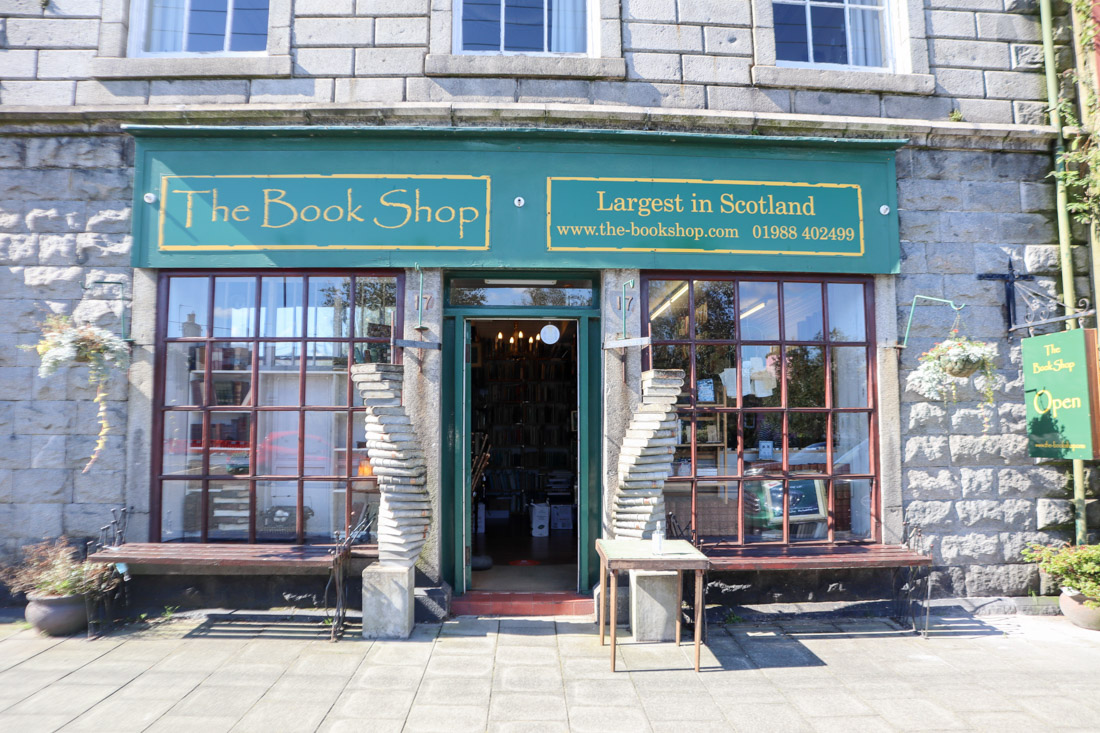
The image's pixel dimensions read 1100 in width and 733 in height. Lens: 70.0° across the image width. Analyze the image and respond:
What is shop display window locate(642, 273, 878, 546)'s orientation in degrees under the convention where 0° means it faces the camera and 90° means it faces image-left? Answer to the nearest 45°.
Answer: approximately 0°

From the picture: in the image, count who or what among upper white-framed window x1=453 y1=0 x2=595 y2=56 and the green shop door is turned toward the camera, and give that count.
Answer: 2

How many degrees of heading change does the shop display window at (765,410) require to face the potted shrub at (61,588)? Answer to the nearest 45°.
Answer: approximately 45° to its right

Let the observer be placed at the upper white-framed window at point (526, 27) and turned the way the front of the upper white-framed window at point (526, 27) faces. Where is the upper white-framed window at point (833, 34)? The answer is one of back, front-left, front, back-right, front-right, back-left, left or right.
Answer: left

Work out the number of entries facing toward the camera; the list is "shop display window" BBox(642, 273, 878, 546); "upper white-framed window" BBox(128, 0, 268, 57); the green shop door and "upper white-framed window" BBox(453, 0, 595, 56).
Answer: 4

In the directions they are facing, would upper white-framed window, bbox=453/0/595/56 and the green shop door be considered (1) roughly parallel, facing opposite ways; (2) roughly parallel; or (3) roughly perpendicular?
roughly parallel

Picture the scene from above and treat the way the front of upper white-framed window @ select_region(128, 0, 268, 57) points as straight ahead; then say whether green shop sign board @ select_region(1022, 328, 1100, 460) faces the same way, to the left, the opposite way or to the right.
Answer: to the right

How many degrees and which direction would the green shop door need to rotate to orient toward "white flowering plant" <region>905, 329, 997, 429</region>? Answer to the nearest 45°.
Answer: approximately 45° to its left

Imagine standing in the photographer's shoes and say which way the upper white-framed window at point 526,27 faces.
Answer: facing the viewer

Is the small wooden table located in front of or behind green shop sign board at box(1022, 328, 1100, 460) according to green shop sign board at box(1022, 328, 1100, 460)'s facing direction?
in front

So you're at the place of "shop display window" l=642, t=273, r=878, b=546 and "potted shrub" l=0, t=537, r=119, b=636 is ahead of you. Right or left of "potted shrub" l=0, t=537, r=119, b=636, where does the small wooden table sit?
left

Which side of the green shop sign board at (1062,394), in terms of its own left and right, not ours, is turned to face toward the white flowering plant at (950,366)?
front

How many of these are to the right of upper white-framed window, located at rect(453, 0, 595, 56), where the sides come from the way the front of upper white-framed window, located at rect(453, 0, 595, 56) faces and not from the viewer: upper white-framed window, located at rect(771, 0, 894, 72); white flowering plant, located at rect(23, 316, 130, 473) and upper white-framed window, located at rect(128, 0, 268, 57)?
2

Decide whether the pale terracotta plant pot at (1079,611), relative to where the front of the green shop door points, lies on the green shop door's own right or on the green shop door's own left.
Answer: on the green shop door's own left

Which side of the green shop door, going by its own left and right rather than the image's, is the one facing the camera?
front

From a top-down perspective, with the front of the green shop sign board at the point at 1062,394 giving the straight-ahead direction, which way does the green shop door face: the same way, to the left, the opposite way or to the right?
to the left

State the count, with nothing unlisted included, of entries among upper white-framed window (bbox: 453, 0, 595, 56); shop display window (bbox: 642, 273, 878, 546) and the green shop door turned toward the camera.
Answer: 3

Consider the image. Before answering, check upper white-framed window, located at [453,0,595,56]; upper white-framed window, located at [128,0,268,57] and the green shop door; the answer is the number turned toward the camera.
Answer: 3

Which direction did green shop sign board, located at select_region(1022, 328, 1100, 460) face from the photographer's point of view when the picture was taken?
facing the viewer and to the left of the viewer
